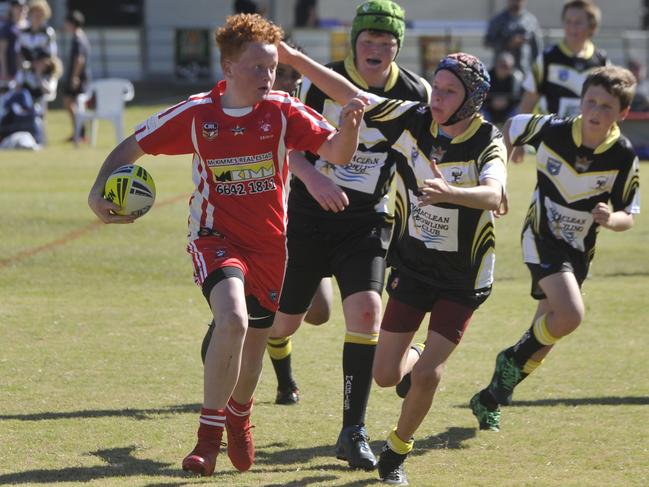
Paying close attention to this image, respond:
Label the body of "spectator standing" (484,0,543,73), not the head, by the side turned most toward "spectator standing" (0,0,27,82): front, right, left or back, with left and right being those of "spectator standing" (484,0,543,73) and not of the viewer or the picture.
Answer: right

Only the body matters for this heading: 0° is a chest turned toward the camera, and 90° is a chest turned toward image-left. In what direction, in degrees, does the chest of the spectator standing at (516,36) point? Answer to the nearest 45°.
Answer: approximately 0°

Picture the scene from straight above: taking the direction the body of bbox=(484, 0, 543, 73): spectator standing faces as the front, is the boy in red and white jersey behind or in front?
in front

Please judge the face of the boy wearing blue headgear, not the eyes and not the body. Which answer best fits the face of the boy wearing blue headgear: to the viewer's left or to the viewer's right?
to the viewer's left

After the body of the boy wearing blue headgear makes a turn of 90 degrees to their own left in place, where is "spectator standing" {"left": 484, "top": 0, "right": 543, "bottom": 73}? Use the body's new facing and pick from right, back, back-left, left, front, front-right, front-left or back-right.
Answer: back-left

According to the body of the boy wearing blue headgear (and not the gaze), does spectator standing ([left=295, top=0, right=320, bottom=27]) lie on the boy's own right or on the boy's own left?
on the boy's own right

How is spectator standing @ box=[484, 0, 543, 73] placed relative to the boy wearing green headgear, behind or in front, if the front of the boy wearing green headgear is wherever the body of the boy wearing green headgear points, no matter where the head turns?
behind

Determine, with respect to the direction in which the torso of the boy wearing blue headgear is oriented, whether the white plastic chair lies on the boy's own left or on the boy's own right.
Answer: on the boy's own right

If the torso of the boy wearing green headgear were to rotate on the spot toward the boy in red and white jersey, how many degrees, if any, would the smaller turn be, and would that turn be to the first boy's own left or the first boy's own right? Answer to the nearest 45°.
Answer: approximately 45° to the first boy's own right

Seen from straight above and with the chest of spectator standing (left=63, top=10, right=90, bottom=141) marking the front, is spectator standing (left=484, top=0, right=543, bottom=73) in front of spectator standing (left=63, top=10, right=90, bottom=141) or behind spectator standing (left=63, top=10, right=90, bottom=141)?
behind

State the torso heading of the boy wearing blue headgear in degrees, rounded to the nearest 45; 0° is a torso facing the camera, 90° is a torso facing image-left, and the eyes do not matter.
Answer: approximately 45°

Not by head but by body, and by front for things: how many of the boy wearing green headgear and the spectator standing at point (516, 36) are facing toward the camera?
2
